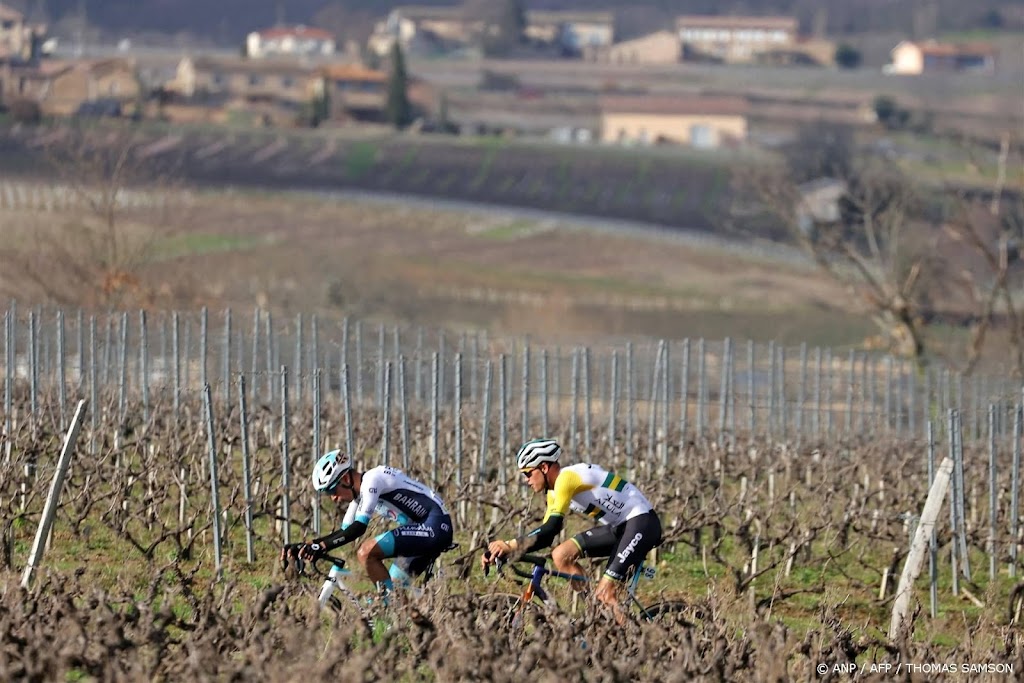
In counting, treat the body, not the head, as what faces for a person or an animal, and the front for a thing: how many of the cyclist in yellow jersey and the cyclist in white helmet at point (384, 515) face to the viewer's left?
2

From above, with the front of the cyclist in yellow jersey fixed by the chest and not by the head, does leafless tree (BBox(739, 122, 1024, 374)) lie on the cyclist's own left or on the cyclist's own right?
on the cyclist's own right

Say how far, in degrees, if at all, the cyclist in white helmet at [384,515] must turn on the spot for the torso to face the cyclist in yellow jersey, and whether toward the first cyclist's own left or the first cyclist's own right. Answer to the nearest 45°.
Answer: approximately 180°

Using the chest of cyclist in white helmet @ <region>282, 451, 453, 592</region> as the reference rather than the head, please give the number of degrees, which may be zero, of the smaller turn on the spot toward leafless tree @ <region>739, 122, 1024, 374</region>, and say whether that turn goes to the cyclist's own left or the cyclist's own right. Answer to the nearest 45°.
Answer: approximately 135° to the cyclist's own right

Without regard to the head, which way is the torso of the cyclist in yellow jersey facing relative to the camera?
to the viewer's left

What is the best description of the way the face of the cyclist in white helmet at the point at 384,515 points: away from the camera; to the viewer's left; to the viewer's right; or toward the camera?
to the viewer's left

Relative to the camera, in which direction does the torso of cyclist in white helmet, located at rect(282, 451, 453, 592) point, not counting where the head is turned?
to the viewer's left

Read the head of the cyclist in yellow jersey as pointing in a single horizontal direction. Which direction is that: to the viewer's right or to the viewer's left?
to the viewer's left
